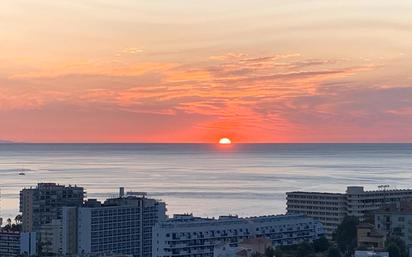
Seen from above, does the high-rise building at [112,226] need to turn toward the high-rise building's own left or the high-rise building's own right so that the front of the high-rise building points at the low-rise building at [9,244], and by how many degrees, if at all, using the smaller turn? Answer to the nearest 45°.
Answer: approximately 90° to the high-rise building's own right

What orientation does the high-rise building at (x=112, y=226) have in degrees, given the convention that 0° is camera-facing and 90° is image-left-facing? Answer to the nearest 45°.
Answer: approximately 315°
